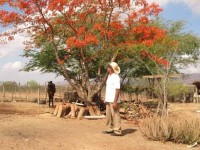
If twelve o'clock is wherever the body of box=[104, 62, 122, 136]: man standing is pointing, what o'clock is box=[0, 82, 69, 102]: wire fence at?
The wire fence is roughly at 4 o'clock from the man standing.

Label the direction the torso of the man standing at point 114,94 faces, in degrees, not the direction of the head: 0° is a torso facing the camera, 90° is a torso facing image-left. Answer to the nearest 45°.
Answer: approximately 45°

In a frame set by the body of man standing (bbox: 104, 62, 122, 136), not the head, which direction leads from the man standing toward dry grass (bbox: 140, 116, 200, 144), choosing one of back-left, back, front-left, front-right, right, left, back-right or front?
back-left

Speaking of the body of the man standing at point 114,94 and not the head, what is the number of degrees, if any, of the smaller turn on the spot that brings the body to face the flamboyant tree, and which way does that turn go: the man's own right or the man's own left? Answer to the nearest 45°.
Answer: approximately 135° to the man's own right
